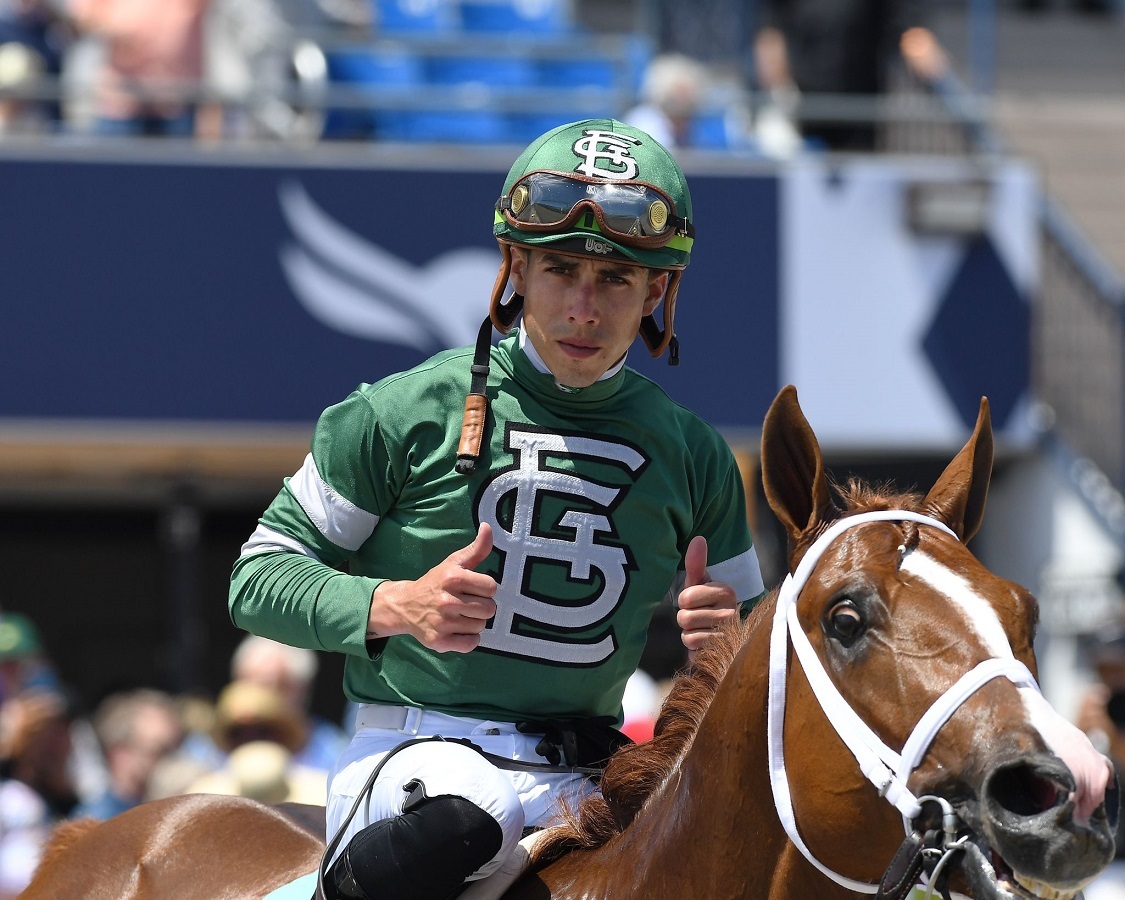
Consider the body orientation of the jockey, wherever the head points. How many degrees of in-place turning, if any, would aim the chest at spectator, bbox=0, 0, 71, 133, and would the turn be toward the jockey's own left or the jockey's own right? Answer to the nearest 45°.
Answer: approximately 180°

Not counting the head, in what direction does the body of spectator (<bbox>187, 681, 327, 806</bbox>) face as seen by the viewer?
toward the camera

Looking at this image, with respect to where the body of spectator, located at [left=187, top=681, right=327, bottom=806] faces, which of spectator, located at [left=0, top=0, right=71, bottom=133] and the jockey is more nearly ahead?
the jockey

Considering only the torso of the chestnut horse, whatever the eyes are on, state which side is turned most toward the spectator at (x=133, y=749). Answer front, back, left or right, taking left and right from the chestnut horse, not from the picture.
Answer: back

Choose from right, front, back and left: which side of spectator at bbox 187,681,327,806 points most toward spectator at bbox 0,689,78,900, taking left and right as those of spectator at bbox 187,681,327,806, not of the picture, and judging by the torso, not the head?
right

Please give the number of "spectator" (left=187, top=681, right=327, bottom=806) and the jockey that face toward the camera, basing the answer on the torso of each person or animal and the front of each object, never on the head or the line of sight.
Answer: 2

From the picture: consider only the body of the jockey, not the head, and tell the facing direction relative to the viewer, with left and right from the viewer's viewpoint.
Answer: facing the viewer

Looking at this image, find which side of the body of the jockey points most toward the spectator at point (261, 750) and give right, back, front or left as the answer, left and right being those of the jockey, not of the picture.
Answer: back

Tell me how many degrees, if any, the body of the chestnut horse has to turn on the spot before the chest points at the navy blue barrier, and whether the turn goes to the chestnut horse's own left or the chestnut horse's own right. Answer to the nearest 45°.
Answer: approximately 135° to the chestnut horse's own left

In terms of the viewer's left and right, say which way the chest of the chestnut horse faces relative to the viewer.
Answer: facing the viewer and to the right of the viewer

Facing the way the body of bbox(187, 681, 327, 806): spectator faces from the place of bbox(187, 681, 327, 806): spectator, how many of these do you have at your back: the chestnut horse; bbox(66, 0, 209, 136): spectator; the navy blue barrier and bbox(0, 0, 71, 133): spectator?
3
